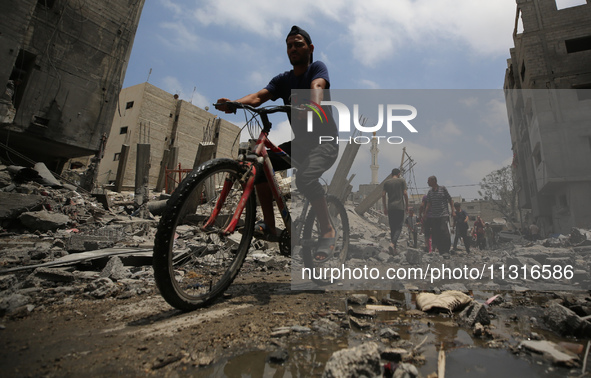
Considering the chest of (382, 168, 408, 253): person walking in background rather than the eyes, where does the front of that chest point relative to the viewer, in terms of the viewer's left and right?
facing away from the viewer

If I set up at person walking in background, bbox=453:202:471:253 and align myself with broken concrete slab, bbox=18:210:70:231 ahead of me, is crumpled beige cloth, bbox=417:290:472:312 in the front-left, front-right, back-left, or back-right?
front-left

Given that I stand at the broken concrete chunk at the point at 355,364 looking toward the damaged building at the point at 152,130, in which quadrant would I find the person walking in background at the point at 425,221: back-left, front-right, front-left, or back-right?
front-right

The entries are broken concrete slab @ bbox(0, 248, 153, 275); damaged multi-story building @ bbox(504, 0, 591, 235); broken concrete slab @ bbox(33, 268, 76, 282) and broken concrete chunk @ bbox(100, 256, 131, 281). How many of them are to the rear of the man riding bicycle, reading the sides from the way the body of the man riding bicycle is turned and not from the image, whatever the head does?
1

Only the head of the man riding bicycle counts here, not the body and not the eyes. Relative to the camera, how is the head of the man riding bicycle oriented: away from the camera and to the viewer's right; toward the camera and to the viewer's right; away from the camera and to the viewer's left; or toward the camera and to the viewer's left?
toward the camera and to the viewer's left

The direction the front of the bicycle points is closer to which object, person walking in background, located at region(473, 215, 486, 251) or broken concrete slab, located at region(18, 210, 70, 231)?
the broken concrete slab

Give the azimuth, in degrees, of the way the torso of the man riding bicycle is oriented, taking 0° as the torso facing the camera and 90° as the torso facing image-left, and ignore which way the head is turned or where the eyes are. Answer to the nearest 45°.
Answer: approximately 45°

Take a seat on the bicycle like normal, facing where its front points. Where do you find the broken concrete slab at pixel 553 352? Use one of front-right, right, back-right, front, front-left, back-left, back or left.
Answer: left

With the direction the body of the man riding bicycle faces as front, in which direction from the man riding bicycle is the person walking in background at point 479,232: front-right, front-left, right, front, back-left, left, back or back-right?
back

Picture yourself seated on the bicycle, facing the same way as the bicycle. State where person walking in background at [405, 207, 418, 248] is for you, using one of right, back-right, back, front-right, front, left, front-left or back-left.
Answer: back

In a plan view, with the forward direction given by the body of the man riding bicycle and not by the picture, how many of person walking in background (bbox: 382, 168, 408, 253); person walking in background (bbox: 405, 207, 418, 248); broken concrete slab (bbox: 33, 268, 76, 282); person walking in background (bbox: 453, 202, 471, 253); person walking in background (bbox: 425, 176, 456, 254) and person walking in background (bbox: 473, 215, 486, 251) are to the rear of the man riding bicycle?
5

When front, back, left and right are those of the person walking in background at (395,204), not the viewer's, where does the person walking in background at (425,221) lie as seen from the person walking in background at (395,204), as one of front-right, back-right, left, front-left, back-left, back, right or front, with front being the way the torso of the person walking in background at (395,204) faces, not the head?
front-right

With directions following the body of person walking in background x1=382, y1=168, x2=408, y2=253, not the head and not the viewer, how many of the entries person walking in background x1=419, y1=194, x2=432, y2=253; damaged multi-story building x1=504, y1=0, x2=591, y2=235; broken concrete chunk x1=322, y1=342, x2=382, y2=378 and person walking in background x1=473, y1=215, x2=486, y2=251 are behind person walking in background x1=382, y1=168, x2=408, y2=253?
1

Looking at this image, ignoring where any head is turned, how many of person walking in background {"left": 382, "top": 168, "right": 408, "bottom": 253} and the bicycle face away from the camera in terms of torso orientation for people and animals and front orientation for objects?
1

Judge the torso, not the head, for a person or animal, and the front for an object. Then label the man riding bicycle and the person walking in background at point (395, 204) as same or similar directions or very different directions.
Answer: very different directions
